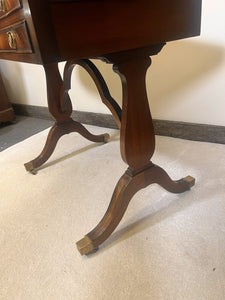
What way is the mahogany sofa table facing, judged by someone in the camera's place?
facing the viewer and to the left of the viewer
